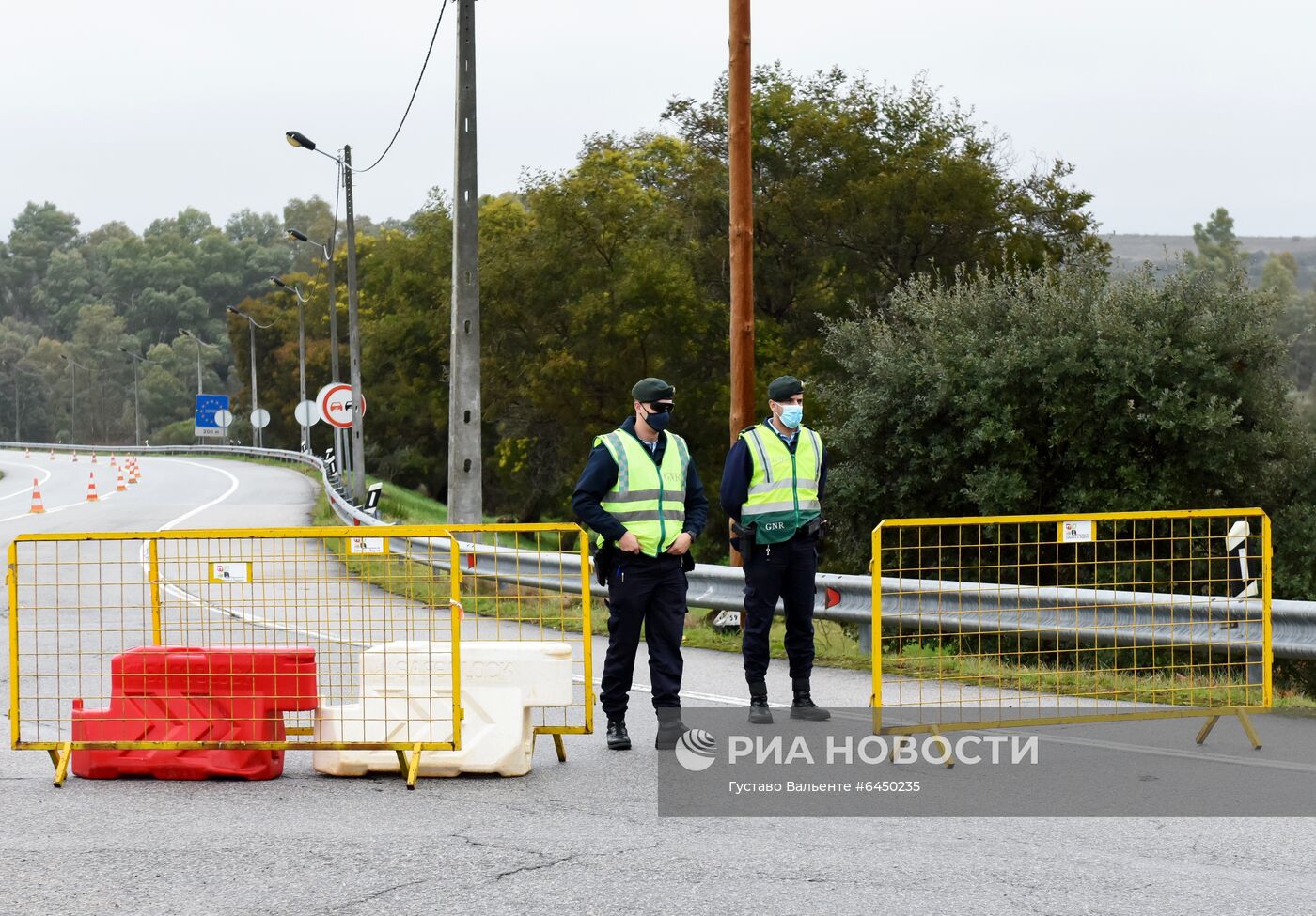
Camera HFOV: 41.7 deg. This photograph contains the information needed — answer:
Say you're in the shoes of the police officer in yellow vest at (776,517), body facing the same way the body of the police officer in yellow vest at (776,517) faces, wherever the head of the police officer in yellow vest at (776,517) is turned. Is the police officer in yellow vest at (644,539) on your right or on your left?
on your right

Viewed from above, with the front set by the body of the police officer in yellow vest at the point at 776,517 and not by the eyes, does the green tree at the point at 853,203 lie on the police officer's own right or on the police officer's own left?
on the police officer's own left

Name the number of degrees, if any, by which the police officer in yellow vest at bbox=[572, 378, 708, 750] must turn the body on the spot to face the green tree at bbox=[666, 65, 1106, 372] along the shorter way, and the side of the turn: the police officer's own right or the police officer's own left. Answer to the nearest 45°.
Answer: approximately 135° to the police officer's own left

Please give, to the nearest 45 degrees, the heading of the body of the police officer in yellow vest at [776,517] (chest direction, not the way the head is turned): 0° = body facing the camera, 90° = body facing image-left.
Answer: approximately 315°

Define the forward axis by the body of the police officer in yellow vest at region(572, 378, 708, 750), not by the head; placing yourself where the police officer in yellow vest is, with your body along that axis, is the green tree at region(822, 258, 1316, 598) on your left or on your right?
on your left

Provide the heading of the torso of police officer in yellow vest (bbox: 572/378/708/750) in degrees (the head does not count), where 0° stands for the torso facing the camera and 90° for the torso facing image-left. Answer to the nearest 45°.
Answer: approximately 315°
